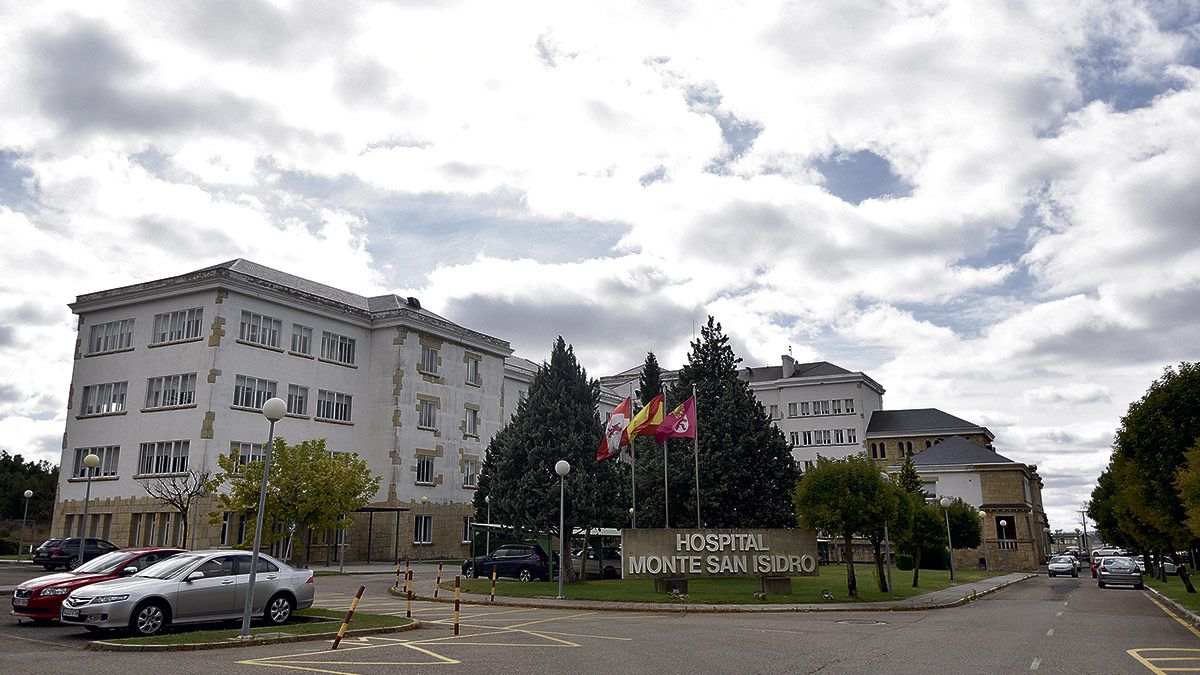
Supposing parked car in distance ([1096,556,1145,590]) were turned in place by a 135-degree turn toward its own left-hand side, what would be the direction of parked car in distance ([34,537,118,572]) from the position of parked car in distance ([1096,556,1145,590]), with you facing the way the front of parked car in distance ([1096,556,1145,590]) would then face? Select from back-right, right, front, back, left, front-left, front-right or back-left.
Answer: front

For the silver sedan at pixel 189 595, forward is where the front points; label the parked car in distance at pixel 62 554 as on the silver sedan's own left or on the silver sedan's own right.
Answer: on the silver sedan's own right

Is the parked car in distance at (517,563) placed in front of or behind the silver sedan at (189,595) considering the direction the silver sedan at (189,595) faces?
behind

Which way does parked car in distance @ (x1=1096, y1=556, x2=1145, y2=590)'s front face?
away from the camera

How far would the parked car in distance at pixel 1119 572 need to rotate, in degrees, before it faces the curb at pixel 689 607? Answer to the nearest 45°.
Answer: approximately 180°

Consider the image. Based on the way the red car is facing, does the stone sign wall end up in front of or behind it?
behind

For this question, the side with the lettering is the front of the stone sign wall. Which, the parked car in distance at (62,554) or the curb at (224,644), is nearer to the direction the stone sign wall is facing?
the curb

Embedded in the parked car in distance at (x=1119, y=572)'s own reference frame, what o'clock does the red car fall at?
The red car is roughly at 7 o'clock from the parked car in distance.

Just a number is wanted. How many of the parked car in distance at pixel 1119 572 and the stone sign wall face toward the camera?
1

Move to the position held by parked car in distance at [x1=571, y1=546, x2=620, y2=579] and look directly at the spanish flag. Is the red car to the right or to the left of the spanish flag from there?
right
